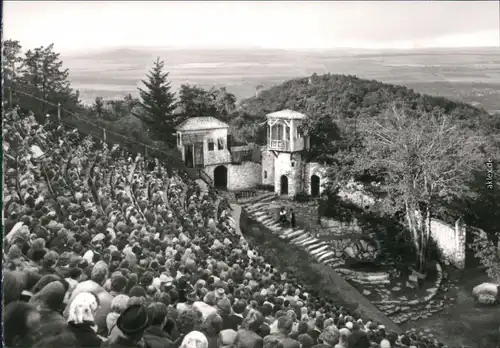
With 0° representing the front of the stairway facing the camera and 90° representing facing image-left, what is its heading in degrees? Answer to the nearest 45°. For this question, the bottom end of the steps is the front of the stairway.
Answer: approximately 315°

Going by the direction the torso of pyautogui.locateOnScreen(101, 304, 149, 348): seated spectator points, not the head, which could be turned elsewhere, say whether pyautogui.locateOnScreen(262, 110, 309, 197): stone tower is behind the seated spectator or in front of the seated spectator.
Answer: in front

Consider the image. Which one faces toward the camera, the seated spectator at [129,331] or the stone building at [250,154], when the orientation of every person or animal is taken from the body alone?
the stone building

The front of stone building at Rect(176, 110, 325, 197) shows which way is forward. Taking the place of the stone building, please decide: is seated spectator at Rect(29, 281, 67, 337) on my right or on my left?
on my right

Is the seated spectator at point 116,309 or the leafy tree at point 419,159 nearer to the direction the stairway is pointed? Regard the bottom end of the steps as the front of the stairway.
the leafy tree

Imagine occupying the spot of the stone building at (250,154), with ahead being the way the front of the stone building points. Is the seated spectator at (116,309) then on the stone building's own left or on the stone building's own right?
on the stone building's own right

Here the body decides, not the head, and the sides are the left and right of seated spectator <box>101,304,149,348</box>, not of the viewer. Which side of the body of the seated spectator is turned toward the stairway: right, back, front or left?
front

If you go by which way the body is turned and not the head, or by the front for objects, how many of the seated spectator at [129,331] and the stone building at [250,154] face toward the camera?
1

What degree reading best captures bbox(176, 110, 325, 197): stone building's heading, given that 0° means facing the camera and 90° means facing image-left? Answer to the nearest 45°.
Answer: approximately 0°

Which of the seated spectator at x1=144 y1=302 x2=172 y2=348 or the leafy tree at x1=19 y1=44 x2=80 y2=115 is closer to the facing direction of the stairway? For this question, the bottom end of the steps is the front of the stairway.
the seated spectator

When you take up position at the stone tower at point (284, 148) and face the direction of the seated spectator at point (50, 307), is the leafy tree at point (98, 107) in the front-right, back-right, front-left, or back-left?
front-right

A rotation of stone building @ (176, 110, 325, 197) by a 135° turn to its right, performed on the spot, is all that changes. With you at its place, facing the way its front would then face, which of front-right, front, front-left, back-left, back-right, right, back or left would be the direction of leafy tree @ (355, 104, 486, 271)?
back-right

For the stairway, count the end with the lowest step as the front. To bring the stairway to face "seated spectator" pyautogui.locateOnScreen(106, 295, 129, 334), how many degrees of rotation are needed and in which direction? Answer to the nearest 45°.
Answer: approximately 90° to its right

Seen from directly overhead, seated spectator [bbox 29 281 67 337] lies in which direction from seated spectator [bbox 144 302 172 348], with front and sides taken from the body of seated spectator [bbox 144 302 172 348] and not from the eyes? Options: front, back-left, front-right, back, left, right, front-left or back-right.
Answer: back-left
